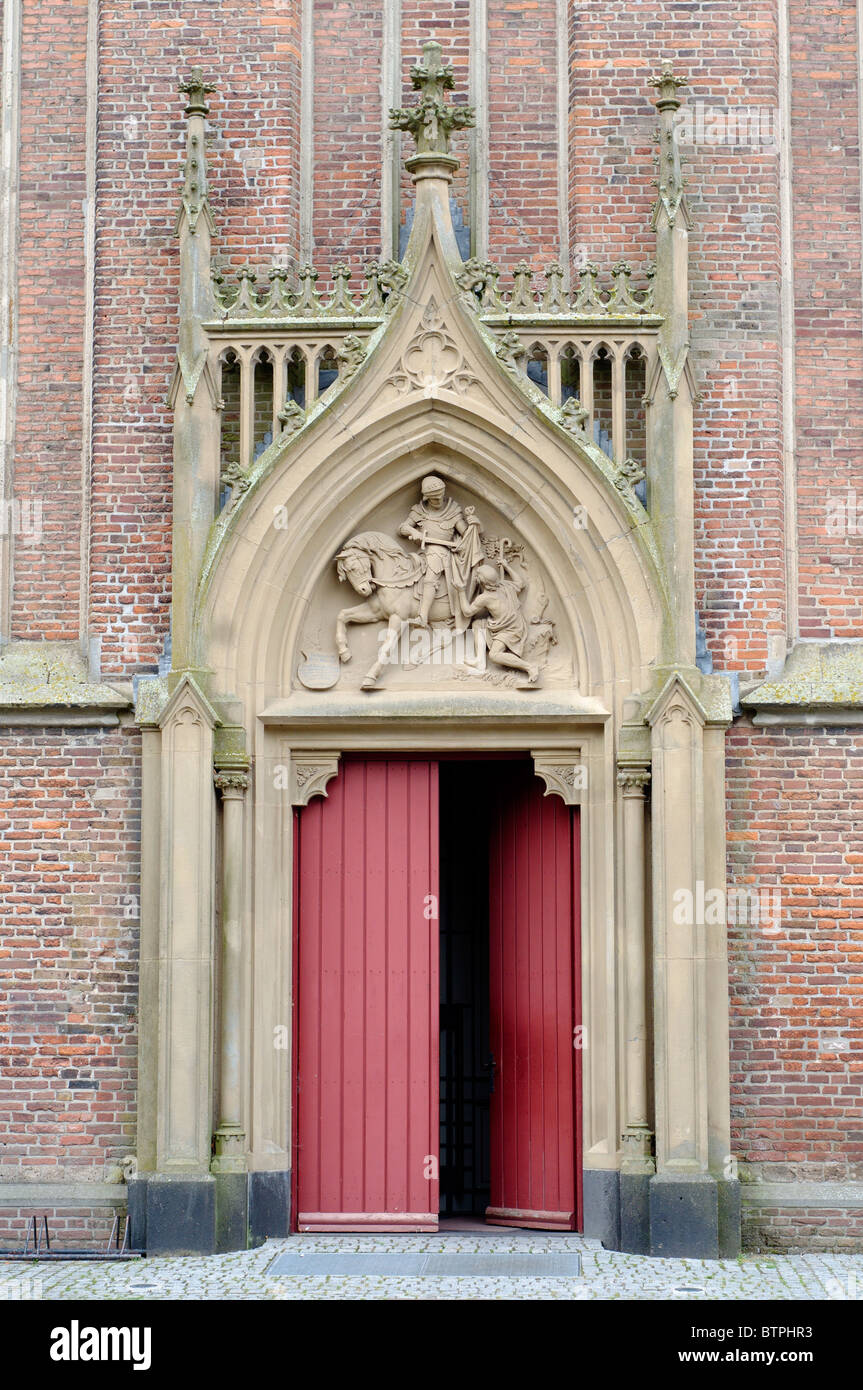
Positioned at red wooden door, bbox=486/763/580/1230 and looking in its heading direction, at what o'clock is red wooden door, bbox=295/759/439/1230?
red wooden door, bbox=295/759/439/1230 is roughly at 1 o'clock from red wooden door, bbox=486/763/580/1230.

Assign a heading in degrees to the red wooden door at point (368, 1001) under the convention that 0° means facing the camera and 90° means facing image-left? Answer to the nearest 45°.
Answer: approximately 0°

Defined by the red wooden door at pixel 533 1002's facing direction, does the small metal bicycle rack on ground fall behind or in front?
in front

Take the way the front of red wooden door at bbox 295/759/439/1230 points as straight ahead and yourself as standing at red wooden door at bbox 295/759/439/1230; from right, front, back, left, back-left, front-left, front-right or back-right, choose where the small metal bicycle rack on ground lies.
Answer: right

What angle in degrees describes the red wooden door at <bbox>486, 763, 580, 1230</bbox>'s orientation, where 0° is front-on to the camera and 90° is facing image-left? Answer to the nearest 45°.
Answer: approximately 45°

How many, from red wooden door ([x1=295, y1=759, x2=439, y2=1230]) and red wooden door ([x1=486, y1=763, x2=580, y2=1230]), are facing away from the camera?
0

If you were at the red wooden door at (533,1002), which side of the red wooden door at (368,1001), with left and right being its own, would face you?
left
